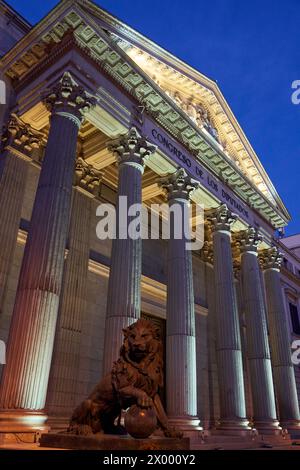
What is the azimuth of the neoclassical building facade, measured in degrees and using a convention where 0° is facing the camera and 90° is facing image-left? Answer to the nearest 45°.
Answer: approximately 315°
